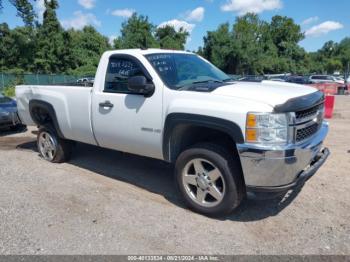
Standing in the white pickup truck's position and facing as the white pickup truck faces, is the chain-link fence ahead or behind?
behind

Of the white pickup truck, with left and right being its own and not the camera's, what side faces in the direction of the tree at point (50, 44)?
back

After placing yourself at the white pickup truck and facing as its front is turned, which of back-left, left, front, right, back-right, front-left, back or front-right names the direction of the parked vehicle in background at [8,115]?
back

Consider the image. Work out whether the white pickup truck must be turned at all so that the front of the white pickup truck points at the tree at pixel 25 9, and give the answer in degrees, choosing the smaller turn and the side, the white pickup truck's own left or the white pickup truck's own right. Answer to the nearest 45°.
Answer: approximately 180°

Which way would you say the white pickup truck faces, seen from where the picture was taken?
facing the viewer and to the right of the viewer

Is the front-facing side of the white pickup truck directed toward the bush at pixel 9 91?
no

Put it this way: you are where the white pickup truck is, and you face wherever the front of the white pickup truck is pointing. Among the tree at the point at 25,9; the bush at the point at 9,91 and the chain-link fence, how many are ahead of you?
0

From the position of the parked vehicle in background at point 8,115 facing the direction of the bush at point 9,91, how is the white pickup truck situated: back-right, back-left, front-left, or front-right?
back-right

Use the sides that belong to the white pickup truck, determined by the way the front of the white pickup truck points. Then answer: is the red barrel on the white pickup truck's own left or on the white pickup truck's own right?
on the white pickup truck's own left
